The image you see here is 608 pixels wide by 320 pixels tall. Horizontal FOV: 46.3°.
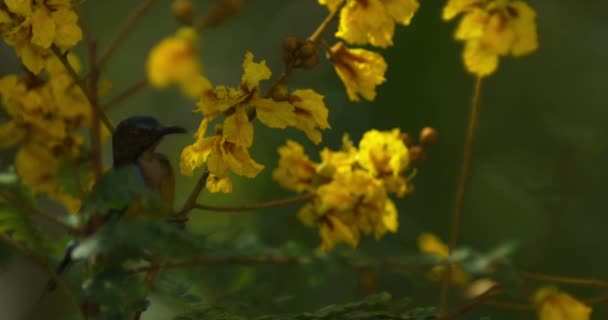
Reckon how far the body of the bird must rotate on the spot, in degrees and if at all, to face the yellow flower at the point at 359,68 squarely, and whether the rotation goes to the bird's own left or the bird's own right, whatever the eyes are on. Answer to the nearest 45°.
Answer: approximately 45° to the bird's own right

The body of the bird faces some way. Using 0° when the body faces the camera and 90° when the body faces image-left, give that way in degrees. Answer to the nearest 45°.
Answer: approximately 270°
